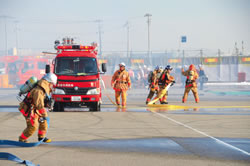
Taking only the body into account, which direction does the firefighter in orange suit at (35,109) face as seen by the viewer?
to the viewer's right

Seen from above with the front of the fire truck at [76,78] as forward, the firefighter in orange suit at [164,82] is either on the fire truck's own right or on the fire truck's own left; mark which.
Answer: on the fire truck's own left

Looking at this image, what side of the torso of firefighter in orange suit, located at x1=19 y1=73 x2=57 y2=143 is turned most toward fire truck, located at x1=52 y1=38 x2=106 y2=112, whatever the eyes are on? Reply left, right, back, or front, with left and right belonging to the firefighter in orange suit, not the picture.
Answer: left

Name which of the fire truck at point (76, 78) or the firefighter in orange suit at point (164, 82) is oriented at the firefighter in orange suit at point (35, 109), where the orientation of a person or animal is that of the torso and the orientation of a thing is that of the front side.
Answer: the fire truck

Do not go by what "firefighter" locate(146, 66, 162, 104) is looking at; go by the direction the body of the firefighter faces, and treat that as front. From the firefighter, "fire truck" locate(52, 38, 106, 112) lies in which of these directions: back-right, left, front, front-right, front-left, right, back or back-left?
back-right
